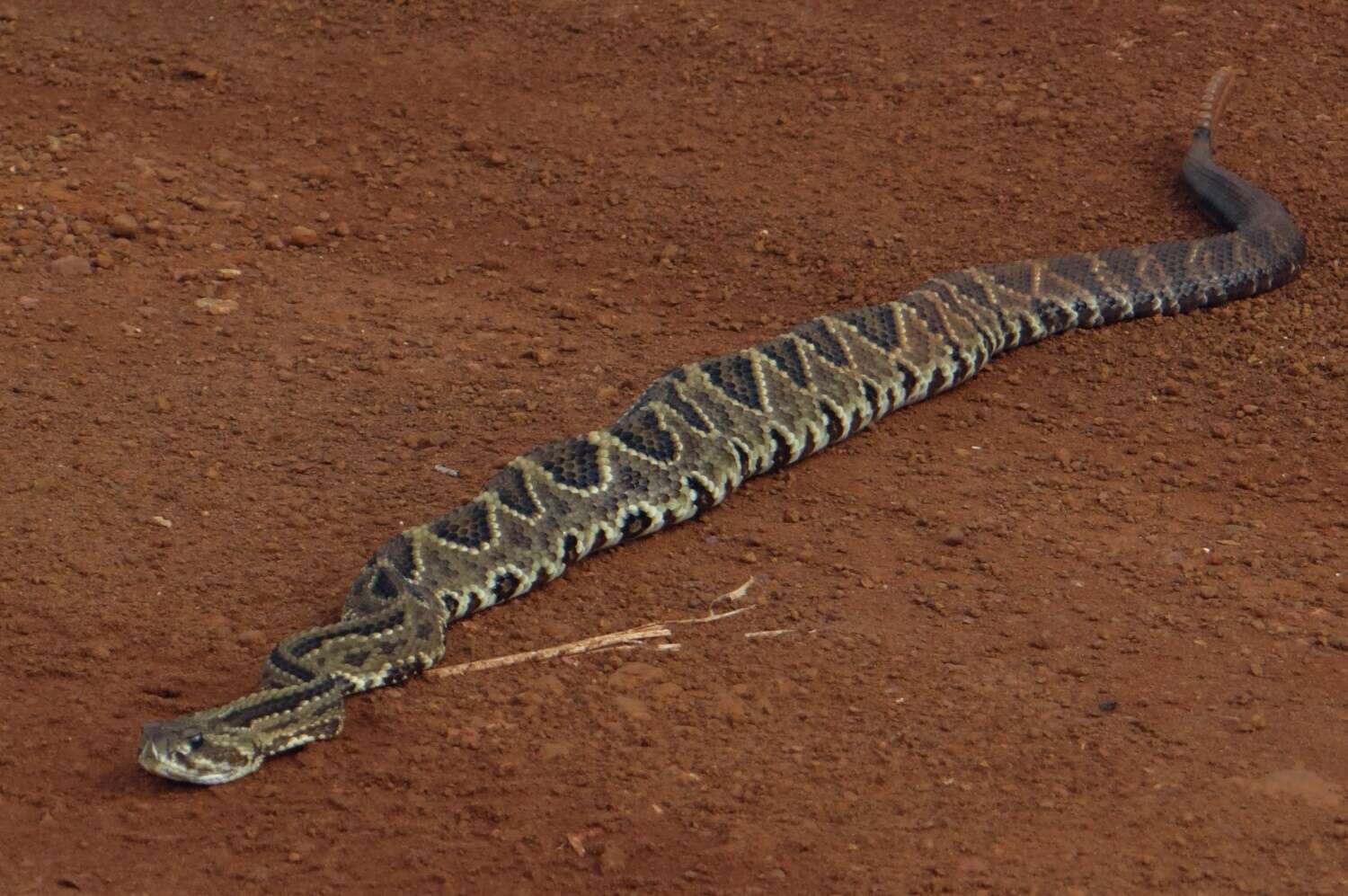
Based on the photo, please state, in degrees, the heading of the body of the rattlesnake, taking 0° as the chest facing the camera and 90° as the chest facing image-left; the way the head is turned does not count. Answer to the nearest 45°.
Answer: approximately 45°

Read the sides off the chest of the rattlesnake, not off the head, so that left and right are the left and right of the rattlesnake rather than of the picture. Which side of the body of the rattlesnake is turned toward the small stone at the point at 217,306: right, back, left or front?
right

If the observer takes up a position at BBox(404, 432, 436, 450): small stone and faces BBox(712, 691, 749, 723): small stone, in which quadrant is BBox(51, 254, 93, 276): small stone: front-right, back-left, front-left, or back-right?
back-right

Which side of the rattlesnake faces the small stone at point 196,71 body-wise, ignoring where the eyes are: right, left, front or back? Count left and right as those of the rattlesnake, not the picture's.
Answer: right

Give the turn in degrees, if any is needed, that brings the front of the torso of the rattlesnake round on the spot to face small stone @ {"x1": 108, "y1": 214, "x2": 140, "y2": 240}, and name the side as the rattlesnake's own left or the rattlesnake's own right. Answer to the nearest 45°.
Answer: approximately 90° to the rattlesnake's own right
